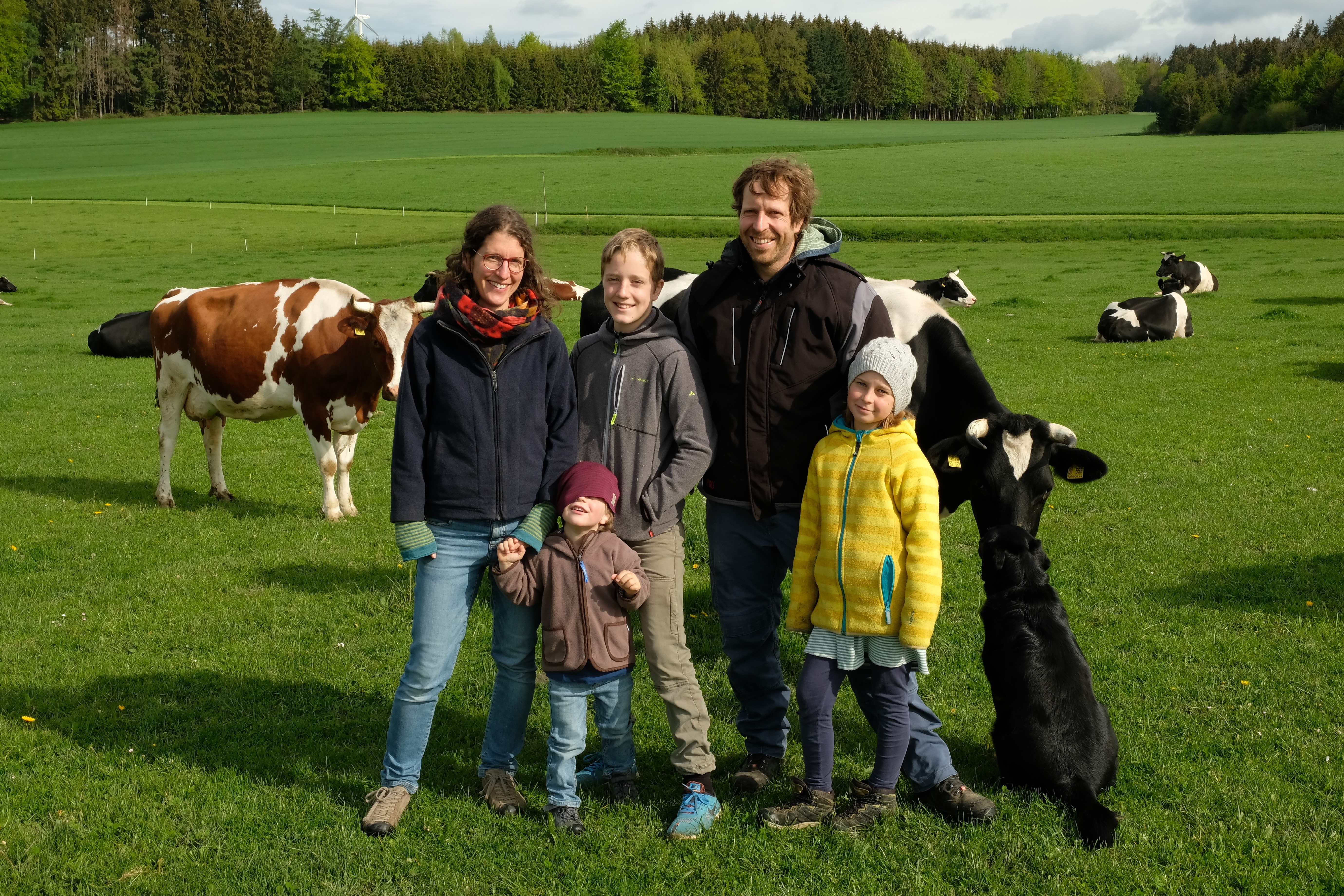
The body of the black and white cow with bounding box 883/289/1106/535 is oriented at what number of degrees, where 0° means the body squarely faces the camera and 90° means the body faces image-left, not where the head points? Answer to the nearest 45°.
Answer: approximately 315°

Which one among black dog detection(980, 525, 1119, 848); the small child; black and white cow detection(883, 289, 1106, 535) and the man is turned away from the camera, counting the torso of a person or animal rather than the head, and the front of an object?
the black dog

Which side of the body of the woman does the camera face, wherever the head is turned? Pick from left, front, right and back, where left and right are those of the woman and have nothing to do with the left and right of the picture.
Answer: front

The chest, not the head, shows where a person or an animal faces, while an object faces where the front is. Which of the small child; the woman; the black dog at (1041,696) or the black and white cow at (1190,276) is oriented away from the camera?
the black dog

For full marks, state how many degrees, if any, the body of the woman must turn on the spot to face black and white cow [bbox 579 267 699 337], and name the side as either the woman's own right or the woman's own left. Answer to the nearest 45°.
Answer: approximately 180°

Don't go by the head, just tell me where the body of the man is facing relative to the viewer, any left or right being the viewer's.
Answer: facing the viewer

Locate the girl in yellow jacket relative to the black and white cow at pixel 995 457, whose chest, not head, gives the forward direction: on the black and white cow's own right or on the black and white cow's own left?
on the black and white cow's own right

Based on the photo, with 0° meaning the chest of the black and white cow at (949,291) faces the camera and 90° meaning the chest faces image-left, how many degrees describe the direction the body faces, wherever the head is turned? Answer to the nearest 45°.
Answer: approximately 270°

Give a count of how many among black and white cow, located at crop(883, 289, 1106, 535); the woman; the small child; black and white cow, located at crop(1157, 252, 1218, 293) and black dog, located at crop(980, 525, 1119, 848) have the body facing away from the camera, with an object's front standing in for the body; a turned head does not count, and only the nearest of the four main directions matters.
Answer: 1

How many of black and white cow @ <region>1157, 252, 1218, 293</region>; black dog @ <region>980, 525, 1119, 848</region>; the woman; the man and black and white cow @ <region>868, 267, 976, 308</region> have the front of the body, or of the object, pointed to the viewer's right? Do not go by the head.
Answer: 1

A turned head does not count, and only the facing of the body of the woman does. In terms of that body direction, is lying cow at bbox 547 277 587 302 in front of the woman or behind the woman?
behind

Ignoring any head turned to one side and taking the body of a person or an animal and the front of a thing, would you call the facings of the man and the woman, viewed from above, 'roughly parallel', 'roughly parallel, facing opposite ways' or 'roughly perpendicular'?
roughly parallel

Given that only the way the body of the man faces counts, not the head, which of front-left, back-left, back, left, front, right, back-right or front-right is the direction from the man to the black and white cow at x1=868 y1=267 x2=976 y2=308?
back

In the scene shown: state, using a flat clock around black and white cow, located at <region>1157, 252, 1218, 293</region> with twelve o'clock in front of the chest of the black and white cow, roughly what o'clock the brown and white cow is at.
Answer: The brown and white cow is roughly at 11 o'clock from the black and white cow.

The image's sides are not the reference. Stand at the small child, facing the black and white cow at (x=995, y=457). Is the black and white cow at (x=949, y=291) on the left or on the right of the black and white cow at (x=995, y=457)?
left

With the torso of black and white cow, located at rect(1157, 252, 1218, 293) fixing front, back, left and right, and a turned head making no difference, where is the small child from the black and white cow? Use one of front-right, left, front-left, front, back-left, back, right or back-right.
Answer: front-left

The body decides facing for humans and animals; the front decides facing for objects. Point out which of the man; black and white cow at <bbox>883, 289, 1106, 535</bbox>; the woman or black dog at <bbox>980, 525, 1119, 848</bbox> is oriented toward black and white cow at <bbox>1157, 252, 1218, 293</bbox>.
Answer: the black dog

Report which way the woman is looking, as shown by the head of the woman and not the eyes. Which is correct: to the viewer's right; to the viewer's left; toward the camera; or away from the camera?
toward the camera

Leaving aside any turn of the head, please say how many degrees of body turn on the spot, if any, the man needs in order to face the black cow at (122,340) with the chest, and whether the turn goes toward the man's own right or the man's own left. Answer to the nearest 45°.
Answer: approximately 135° to the man's own right
